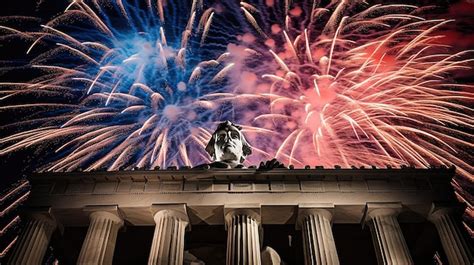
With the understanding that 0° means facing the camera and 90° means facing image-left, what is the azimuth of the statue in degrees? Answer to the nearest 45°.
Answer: approximately 0°

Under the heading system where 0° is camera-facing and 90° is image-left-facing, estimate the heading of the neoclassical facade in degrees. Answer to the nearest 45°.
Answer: approximately 0°
